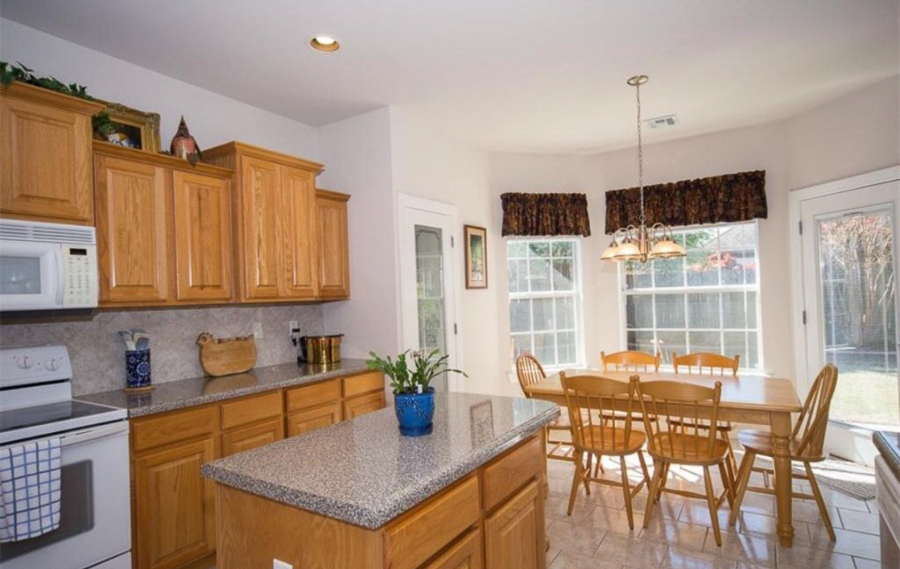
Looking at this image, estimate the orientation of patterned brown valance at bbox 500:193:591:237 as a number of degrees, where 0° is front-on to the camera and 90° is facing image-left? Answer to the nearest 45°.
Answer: approximately 0°

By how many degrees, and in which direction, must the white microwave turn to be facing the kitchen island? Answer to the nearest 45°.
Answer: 0° — it already faces it

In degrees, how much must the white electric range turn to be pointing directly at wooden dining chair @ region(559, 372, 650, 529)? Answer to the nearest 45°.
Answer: approximately 45° to its left

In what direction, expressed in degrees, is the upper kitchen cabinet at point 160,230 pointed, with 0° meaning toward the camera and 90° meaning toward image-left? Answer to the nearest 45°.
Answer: approximately 315°

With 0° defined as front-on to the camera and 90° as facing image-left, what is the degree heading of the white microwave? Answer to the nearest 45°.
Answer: approximately 315°

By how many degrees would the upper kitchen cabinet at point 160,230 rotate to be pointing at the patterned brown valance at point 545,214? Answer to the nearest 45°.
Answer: approximately 45° to its left

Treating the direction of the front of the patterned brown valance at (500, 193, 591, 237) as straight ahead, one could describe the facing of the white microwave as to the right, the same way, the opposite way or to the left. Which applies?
to the left

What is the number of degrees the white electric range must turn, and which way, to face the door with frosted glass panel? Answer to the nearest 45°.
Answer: approximately 45° to its left

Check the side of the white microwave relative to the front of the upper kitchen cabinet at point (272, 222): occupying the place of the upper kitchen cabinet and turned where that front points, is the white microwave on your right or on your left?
on your right

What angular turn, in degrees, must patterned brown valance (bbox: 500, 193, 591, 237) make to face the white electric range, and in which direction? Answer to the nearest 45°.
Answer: approximately 45° to its right

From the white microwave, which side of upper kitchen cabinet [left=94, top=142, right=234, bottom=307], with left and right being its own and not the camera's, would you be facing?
right

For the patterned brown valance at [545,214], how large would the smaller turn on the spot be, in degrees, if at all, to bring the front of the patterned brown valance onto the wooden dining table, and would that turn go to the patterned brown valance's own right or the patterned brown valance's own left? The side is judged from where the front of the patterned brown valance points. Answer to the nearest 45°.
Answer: approximately 45° to the patterned brown valance's own left
